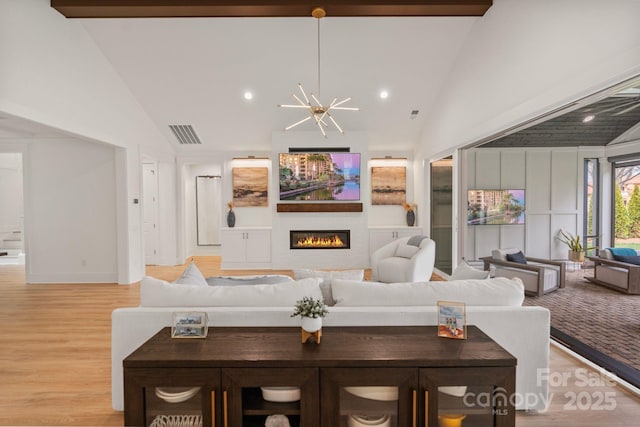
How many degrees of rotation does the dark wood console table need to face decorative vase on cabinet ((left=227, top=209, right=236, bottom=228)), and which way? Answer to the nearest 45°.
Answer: approximately 180°

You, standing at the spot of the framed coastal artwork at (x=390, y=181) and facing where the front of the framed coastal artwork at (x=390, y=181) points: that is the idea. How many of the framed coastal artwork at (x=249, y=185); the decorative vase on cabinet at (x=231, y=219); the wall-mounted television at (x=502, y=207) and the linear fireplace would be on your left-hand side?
1

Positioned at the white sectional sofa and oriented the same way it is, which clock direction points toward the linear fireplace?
The linear fireplace is roughly at 12 o'clock from the white sectional sofa.

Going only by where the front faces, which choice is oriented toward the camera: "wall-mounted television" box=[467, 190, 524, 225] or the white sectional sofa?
the wall-mounted television

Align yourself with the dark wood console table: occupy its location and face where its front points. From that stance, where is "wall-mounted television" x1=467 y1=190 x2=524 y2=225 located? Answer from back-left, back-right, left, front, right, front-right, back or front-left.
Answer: back-left

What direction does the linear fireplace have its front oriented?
toward the camera

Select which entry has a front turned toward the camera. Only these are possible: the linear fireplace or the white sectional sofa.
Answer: the linear fireplace

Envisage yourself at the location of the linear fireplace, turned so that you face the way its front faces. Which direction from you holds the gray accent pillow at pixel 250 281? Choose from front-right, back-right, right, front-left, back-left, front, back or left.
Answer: front

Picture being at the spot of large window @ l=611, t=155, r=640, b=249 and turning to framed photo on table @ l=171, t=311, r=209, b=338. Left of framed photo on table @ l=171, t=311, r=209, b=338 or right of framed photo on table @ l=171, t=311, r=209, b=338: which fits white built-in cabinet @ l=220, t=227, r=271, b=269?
right

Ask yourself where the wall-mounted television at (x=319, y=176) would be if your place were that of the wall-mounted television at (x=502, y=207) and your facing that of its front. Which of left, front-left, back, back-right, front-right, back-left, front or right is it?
front-right

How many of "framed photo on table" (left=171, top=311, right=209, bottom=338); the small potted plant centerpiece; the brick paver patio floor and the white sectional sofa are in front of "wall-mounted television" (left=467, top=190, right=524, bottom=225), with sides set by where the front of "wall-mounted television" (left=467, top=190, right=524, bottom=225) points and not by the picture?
4

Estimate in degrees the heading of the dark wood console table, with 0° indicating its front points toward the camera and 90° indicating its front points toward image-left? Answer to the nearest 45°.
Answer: approximately 0°

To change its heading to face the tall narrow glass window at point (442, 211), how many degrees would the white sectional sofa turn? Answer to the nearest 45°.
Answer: approximately 45° to its right

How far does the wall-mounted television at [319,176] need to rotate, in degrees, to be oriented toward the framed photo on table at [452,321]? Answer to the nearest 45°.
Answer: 0° — it already faces it

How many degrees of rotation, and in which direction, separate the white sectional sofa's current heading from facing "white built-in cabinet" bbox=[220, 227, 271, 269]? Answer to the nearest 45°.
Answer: approximately 45° to its left

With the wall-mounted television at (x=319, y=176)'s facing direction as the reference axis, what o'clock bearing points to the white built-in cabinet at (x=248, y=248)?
The white built-in cabinet is roughly at 3 o'clock from the wall-mounted television.

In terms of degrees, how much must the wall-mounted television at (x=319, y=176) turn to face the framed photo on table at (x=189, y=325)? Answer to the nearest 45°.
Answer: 0° — it already faces it

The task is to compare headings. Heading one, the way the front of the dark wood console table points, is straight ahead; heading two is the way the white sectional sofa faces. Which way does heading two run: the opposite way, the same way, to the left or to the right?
the opposite way

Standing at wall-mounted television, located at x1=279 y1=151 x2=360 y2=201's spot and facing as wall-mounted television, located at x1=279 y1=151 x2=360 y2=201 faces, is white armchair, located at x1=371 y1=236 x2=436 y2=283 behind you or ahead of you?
ahead

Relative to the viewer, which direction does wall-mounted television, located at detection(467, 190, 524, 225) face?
toward the camera

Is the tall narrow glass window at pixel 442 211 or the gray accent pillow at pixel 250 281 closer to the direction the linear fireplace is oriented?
the gray accent pillow
